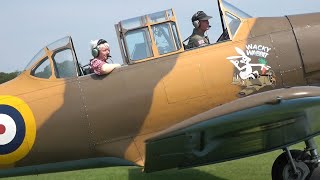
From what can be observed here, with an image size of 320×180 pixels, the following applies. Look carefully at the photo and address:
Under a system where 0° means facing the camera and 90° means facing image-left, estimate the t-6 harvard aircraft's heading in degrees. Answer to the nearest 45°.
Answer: approximately 270°

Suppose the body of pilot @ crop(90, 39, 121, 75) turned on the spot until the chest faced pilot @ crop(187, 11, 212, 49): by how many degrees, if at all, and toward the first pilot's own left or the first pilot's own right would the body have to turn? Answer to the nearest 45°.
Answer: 0° — they already face them

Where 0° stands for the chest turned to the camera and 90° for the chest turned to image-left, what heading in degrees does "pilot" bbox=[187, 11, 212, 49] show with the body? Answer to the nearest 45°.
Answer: approximately 270°

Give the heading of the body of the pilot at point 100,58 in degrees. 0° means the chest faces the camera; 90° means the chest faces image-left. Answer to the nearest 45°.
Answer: approximately 270°

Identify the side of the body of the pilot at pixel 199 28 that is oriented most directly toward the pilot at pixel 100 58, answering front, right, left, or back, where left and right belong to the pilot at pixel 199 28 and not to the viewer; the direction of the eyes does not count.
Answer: back

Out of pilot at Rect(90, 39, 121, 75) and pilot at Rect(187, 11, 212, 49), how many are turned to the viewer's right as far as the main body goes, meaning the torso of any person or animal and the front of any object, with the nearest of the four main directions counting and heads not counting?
2

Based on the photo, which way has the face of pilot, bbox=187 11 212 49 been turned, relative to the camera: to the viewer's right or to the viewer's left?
to the viewer's right
